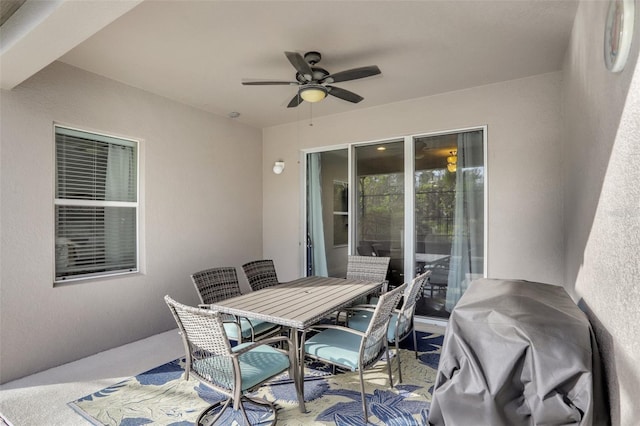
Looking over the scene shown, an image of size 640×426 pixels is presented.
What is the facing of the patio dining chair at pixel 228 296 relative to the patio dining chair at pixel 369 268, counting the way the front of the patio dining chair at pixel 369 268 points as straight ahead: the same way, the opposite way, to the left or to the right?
to the left

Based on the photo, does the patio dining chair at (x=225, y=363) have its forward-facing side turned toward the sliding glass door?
yes

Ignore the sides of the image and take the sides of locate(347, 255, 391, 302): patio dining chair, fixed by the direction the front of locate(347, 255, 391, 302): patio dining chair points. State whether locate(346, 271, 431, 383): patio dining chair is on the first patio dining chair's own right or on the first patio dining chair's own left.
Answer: on the first patio dining chair's own left

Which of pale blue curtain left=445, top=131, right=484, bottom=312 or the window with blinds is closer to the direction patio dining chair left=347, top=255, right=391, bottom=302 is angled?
the window with blinds

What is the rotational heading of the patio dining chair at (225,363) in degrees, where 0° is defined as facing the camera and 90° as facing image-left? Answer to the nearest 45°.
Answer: approximately 225°

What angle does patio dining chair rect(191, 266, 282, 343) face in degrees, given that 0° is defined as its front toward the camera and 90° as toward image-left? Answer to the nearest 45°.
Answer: approximately 315°

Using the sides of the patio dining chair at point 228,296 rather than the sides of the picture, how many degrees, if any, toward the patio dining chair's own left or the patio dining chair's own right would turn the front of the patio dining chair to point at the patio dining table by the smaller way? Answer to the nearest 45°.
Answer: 0° — it already faces it

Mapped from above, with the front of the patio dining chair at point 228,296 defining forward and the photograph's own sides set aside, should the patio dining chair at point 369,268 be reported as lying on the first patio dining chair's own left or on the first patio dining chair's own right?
on the first patio dining chair's own left
